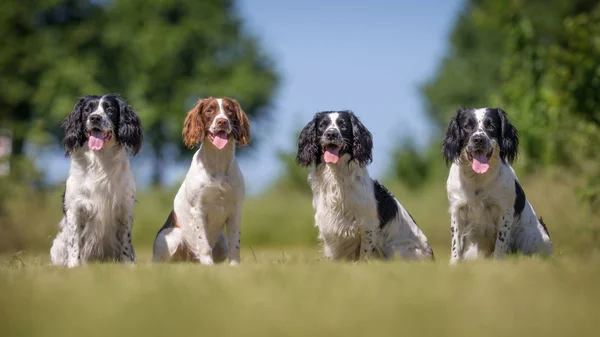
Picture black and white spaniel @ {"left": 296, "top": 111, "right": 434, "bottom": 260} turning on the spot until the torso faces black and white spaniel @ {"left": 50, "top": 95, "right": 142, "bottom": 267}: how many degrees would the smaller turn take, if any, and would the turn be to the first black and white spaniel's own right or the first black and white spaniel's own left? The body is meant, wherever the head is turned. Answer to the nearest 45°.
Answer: approximately 45° to the first black and white spaniel's own right

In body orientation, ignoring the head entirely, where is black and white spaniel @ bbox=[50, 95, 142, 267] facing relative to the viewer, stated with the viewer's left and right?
facing the viewer

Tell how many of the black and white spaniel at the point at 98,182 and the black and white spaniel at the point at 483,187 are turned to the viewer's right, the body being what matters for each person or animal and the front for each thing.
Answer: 0

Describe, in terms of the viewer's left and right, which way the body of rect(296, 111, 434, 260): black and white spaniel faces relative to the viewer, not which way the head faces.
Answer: facing the viewer and to the left of the viewer

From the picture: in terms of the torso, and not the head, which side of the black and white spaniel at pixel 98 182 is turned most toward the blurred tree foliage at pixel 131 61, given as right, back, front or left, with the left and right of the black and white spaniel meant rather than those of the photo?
back

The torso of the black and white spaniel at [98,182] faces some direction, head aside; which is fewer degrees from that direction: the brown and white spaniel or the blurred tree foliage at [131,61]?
the brown and white spaniel

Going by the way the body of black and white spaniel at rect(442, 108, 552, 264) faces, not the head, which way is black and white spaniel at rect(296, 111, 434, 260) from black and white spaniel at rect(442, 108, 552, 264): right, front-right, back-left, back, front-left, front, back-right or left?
front-right

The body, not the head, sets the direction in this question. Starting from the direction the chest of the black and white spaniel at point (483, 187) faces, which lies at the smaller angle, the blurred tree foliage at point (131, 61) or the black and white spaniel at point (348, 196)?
the black and white spaniel

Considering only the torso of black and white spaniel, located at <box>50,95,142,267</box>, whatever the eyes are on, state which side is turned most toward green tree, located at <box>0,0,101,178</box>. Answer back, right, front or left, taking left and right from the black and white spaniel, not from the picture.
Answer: back

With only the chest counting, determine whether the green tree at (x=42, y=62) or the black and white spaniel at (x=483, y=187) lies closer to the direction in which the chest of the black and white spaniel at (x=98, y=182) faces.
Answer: the black and white spaniel

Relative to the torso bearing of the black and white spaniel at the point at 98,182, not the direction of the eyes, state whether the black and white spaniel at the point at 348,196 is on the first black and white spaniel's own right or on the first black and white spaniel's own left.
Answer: on the first black and white spaniel's own left

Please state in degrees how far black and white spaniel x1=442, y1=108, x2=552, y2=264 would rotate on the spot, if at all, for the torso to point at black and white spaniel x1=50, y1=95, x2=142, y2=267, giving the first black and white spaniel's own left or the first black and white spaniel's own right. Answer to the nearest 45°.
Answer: approximately 45° to the first black and white spaniel's own right

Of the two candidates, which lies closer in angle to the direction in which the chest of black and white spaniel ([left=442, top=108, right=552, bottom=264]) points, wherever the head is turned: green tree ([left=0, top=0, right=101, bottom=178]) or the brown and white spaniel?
the brown and white spaniel

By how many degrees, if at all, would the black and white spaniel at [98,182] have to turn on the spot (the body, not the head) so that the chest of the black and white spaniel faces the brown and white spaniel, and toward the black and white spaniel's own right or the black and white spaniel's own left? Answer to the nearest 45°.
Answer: approximately 90° to the black and white spaniel's own left

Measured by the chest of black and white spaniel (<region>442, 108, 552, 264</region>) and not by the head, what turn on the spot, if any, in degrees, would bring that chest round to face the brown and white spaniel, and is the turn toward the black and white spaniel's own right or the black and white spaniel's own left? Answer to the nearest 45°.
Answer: approximately 45° to the black and white spaniel's own right

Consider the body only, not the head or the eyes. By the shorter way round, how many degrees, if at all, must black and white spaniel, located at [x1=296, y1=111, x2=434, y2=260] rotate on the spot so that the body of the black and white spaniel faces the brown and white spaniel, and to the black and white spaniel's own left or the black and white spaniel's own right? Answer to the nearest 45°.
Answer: approximately 45° to the black and white spaniel's own right
